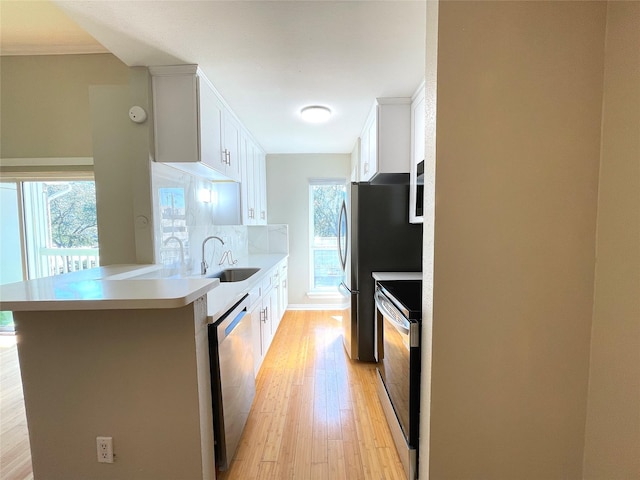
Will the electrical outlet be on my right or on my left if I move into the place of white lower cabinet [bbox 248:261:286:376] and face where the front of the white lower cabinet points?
on my right

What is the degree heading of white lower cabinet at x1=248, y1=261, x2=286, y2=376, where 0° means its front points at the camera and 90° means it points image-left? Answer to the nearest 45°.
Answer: approximately 270°

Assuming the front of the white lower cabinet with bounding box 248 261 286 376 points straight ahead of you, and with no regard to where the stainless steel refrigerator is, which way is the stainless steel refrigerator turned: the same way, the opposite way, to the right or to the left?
the opposite way

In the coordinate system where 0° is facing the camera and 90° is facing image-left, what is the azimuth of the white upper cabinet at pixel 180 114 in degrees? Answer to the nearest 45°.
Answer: approximately 270°

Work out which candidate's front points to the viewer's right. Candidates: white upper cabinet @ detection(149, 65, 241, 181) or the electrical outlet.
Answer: the white upper cabinet

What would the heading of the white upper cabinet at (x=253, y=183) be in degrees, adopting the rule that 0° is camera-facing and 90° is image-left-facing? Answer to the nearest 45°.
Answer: approximately 270°

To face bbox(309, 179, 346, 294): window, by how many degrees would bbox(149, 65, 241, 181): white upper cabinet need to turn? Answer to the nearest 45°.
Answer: approximately 45° to its left

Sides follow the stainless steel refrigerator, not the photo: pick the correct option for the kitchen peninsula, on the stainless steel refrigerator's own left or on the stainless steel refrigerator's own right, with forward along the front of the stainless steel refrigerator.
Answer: on the stainless steel refrigerator's own left

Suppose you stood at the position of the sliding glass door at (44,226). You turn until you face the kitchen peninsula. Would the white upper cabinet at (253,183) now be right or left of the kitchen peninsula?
left

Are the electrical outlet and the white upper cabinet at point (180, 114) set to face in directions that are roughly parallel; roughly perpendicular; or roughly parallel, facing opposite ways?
roughly perpendicular
